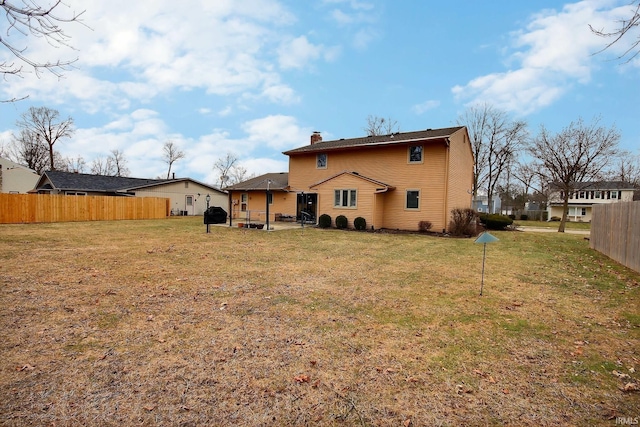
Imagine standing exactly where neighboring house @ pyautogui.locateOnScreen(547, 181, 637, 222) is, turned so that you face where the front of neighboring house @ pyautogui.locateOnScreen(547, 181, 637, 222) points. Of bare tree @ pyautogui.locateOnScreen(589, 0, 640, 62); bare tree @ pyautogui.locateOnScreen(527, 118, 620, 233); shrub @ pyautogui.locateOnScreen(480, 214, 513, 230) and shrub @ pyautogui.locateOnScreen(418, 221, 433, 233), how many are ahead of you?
4

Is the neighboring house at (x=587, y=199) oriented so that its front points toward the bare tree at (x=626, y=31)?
yes

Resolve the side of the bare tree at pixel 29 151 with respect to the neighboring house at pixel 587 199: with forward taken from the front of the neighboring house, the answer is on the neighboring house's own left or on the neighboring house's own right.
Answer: on the neighboring house's own right

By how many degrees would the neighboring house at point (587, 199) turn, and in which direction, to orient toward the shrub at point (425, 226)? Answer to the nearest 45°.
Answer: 0° — it already faces it

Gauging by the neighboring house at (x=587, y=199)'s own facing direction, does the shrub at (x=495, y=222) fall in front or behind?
in front

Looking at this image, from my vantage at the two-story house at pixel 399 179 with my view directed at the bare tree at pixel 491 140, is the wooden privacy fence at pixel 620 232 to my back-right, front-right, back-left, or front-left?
back-right

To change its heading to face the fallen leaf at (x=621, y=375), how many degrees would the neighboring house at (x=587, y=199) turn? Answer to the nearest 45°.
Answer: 0° — it already faces it

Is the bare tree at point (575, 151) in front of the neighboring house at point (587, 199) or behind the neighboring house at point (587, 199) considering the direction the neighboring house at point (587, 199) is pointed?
in front

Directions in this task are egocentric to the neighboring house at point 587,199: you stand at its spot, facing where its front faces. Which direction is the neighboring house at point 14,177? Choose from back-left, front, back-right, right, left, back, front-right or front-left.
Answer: front-right

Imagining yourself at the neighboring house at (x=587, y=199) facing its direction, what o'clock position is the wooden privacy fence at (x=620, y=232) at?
The wooden privacy fence is roughly at 12 o'clock from the neighboring house.

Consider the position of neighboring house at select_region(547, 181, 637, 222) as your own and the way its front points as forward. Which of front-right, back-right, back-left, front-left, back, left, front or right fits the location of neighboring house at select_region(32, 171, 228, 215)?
front-right

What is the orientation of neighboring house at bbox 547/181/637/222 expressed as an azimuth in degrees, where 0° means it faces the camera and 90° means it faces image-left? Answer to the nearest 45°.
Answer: approximately 0°
